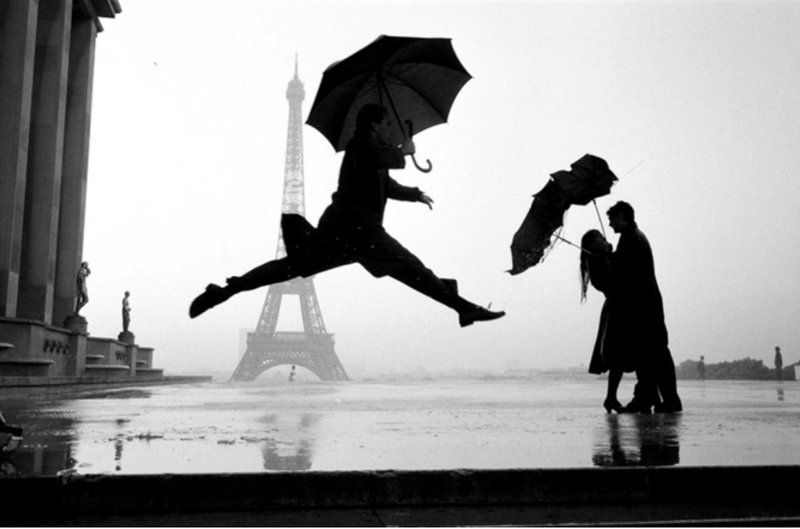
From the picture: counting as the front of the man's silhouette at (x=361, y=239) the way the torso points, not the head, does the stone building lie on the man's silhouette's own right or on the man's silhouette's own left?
on the man's silhouette's own left

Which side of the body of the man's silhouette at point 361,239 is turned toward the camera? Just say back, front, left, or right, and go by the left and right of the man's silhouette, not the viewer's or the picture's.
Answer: right

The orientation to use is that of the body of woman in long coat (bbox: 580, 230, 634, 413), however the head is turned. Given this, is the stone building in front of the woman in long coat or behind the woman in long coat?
behind

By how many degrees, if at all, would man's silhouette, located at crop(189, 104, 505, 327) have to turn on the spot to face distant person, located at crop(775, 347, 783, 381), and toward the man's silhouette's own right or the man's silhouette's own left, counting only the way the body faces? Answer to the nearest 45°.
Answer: approximately 45° to the man's silhouette's own left

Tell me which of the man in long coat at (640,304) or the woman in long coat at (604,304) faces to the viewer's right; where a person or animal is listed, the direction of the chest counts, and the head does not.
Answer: the woman in long coat

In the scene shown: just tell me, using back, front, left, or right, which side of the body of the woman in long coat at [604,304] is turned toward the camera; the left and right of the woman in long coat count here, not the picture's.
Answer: right

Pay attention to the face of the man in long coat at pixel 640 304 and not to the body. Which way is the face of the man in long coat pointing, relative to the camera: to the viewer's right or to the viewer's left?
to the viewer's left

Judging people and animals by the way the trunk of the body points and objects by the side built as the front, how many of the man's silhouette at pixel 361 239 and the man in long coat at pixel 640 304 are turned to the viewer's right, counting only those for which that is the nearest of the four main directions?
1

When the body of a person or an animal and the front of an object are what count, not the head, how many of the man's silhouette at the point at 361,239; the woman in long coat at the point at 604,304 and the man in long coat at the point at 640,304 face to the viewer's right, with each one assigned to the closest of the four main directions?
2

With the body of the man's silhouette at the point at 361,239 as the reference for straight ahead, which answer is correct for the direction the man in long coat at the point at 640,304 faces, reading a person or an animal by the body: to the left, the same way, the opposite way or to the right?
the opposite way

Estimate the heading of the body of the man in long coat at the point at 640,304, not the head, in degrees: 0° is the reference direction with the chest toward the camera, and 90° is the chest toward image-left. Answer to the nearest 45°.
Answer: approximately 90°

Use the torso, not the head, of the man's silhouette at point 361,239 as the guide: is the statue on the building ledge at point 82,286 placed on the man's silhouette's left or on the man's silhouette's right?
on the man's silhouette's left
